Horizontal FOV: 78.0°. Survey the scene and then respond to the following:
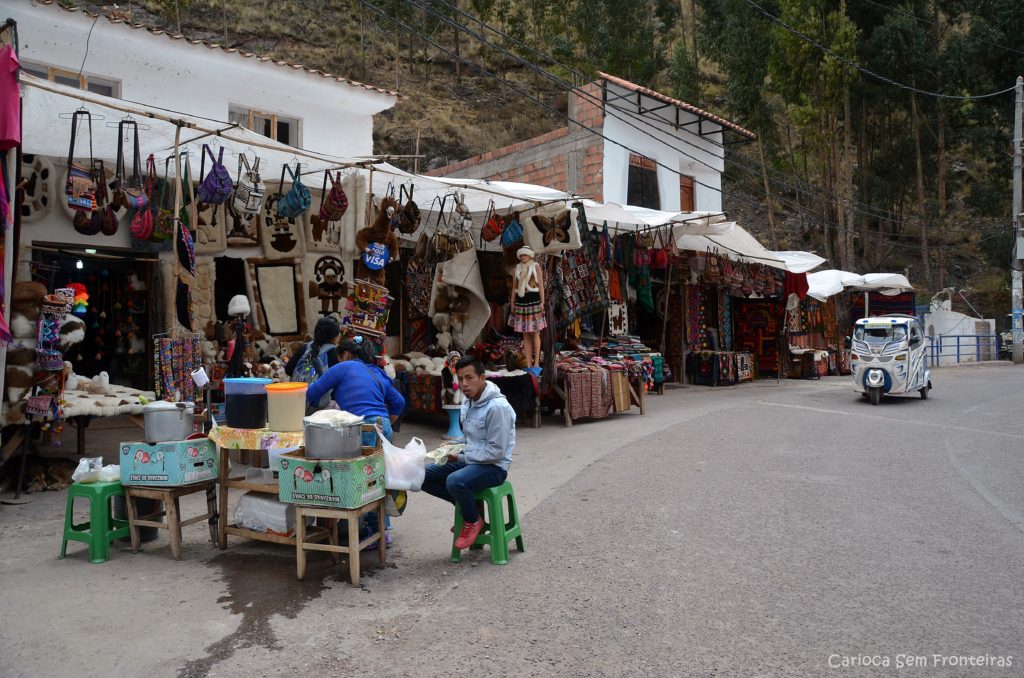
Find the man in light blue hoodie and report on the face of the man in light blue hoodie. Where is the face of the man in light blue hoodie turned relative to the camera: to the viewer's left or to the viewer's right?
to the viewer's left

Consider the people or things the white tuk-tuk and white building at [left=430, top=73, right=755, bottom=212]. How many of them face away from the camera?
0

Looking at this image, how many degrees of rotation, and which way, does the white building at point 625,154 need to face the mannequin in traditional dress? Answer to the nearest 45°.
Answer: approximately 45° to its right

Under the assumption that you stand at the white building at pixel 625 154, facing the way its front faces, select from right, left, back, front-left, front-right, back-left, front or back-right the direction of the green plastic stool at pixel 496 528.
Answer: front-right

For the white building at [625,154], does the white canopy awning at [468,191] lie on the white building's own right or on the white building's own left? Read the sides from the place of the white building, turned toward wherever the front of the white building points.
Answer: on the white building's own right

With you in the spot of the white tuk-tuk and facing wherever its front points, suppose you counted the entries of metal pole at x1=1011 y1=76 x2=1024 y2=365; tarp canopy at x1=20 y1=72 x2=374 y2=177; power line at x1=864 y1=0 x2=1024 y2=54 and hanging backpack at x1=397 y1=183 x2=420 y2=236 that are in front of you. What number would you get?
2

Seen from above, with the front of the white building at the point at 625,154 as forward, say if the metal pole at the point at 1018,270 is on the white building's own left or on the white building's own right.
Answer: on the white building's own left

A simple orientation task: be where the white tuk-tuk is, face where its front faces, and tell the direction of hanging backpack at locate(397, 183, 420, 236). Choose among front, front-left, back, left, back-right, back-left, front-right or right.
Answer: front

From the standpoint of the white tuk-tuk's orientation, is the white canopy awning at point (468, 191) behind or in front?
in front

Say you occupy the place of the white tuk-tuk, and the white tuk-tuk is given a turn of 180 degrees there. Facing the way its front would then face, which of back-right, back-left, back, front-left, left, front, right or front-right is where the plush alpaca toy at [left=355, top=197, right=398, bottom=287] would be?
back

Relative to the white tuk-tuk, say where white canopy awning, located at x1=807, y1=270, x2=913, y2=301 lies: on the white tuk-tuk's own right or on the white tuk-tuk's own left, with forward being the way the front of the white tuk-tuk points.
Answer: on the white tuk-tuk's own right

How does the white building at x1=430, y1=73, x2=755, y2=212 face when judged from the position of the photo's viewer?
facing the viewer and to the right of the viewer
